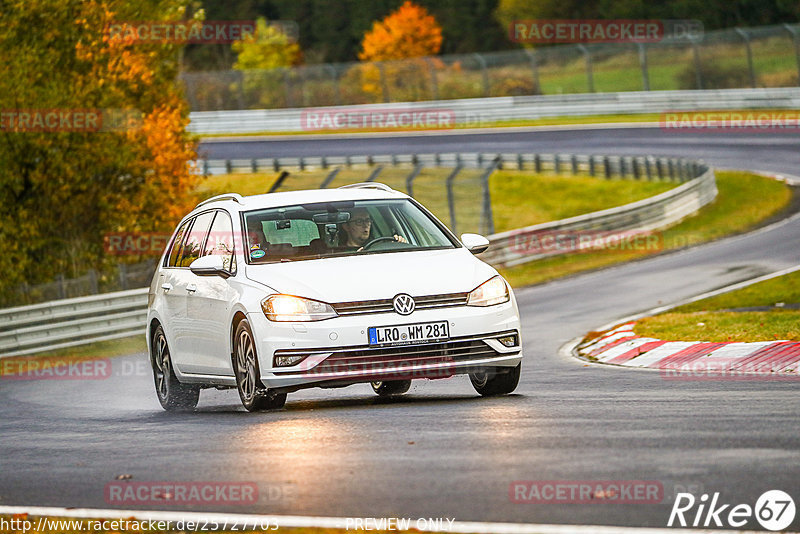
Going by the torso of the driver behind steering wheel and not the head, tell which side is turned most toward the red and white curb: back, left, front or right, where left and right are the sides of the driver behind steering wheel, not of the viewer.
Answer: left

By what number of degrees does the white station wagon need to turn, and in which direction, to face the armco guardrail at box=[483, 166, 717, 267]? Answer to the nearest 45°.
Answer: approximately 135° to its left

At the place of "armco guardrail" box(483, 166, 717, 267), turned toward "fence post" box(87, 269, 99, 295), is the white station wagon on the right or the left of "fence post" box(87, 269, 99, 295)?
left

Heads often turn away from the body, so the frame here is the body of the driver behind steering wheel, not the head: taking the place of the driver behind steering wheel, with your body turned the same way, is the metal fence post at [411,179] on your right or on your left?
on your left

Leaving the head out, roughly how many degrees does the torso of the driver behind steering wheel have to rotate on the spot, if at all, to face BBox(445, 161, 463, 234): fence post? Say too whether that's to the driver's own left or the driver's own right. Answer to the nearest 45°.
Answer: approximately 135° to the driver's own left

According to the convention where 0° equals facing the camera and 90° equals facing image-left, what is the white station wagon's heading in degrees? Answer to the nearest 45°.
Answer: approximately 315°

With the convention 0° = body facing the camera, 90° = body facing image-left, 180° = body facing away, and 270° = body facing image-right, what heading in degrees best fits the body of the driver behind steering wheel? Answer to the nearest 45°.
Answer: approximately 315°

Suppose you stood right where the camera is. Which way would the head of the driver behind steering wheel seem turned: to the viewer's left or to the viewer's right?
to the viewer's right

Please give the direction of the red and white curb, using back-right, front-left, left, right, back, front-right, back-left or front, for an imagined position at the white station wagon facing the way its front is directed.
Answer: left
